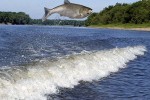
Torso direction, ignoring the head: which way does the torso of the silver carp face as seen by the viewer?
to the viewer's right
